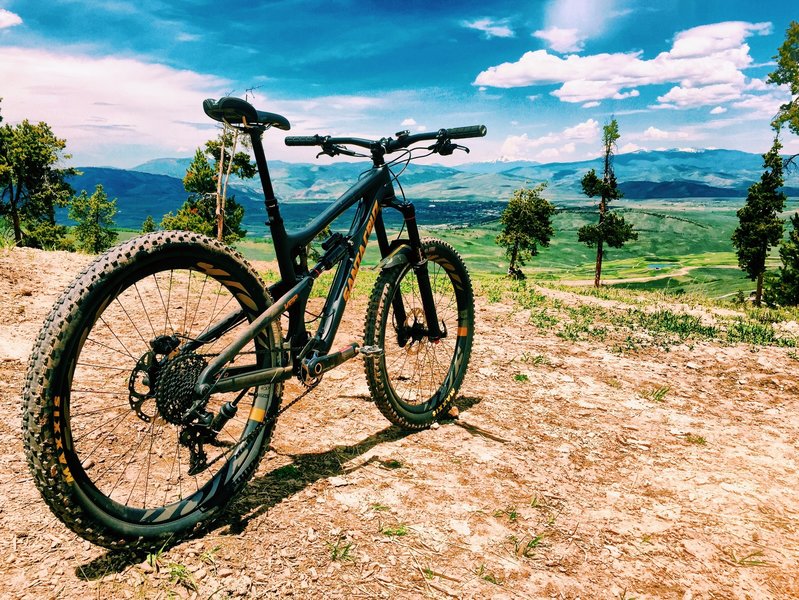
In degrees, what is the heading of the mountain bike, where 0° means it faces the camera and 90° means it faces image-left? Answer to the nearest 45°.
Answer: approximately 225°

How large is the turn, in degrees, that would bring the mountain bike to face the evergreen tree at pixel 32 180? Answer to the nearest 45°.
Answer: approximately 45° to its left
